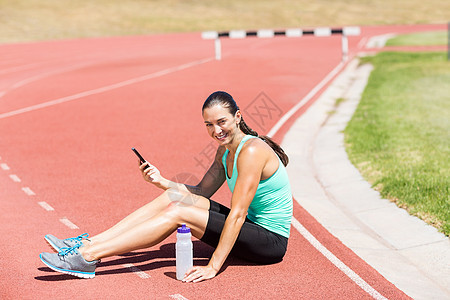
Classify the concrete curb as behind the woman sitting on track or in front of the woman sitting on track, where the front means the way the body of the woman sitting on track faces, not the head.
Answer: behind

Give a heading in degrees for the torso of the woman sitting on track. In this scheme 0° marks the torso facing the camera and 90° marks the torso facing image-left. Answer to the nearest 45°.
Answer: approximately 90°
